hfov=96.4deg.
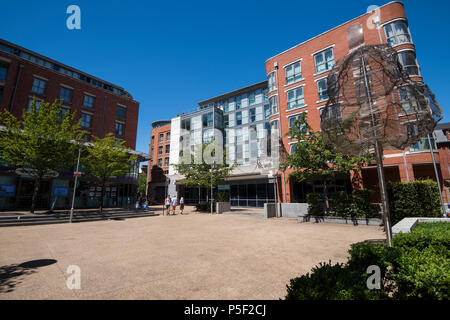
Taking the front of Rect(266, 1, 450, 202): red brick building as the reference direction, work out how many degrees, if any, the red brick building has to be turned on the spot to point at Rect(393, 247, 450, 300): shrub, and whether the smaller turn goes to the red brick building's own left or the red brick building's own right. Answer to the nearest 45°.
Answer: approximately 45° to the red brick building's own left

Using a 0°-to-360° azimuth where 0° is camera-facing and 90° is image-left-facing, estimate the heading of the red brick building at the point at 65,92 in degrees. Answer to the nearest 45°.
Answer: approximately 315°

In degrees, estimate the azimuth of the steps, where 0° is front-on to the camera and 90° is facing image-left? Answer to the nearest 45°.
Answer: approximately 315°

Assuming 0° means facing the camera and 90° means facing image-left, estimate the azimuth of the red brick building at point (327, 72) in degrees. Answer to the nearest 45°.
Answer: approximately 45°

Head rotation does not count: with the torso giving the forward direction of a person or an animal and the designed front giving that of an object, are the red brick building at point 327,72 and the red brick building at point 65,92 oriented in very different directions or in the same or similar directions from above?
very different directions

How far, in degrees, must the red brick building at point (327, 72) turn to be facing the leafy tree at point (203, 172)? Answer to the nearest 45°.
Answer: approximately 45° to its right
